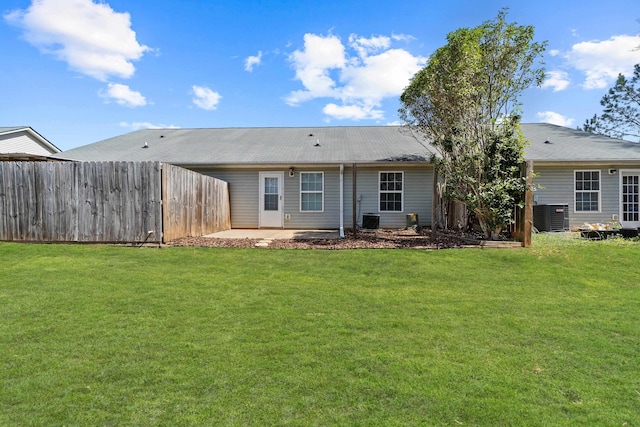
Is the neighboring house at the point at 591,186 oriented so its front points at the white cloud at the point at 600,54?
yes

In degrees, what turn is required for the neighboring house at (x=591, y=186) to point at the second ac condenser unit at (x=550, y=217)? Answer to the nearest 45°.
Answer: approximately 135° to its left

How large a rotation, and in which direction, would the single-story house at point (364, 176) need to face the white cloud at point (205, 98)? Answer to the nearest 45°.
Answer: approximately 45° to its left

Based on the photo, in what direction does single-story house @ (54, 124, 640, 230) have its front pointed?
away from the camera

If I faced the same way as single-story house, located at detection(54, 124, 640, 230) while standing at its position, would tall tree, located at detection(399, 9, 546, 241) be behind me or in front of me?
behind

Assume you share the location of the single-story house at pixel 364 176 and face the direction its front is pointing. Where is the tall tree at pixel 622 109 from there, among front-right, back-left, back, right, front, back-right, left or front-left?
front-right

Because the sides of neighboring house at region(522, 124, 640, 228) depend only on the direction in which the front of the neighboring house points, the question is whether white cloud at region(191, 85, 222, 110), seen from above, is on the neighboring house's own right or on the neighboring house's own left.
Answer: on the neighboring house's own left

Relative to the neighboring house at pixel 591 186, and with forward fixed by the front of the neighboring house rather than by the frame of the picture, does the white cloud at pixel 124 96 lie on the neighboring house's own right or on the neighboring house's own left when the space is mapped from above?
on the neighboring house's own left
